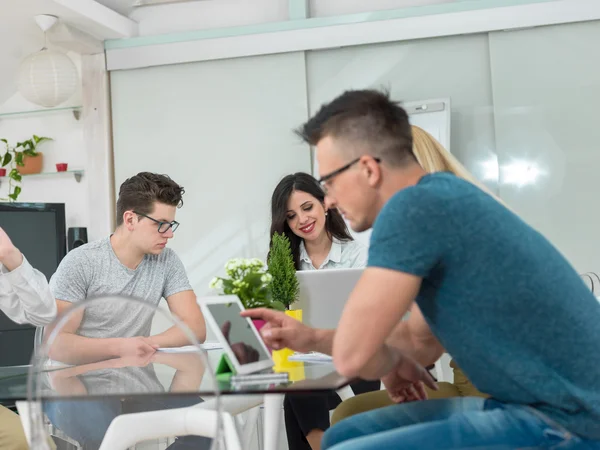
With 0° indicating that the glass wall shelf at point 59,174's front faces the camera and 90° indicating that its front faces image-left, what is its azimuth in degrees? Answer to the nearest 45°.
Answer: approximately 0°

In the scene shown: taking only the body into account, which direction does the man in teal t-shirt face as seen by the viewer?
to the viewer's left

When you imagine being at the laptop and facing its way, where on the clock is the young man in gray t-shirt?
The young man in gray t-shirt is roughly at 10 o'clock from the laptop.

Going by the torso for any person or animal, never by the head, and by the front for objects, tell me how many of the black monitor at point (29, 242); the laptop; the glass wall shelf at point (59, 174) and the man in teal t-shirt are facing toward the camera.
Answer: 2

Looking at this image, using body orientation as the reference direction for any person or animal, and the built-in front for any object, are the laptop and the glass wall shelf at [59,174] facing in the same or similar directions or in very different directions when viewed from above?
very different directions

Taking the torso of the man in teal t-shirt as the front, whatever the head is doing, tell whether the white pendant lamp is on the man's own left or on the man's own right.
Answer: on the man's own right

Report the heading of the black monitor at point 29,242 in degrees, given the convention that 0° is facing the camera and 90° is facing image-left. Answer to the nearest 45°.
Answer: approximately 0°

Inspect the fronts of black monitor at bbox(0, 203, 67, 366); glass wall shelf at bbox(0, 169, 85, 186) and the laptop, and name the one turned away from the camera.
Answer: the laptop

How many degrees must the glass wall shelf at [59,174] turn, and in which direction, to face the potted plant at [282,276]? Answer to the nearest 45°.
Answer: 0° — it already faces it

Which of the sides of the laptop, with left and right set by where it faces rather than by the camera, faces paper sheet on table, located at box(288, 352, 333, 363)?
back

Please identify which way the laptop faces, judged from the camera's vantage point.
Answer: facing away from the viewer

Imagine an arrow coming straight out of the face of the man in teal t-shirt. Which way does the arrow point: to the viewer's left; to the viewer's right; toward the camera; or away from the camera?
to the viewer's left
